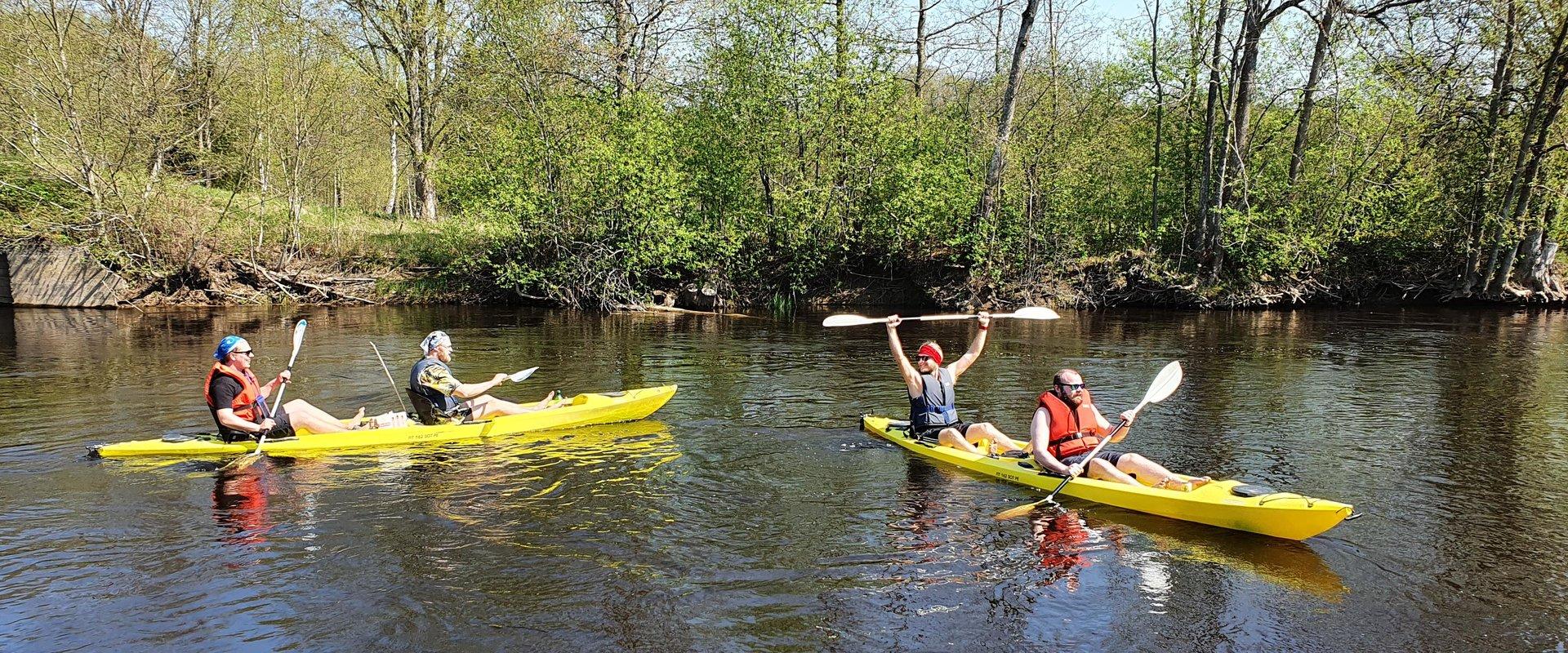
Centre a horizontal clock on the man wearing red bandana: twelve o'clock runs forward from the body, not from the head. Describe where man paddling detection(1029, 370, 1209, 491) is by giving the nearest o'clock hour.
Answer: The man paddling is roughly at 12 o'clock from the man wearing red bandana.

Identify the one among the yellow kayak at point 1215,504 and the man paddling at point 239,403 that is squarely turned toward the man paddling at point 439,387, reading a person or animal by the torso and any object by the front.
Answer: the man paddling at point 239,403

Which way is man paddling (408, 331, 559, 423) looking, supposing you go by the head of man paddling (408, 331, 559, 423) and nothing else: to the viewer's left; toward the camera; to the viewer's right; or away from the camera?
to the viewer's right

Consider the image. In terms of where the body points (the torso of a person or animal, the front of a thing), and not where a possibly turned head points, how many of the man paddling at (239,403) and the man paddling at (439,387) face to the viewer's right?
2

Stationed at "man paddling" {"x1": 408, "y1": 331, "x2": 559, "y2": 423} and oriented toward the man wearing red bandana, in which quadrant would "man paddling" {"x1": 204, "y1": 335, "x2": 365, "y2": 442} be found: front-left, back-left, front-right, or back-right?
back-right

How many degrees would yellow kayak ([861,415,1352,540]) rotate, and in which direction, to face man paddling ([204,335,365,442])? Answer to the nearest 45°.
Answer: approximately 135° to its right

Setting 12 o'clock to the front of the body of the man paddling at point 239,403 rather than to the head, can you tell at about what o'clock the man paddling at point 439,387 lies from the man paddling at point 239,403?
the man paddling at point 439,387 is roughly at 12 o'clock from the man paddling at point 239,403.

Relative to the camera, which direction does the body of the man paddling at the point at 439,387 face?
to the viewer's right

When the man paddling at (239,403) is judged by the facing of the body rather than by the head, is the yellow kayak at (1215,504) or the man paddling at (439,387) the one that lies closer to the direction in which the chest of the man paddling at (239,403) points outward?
the man paddling

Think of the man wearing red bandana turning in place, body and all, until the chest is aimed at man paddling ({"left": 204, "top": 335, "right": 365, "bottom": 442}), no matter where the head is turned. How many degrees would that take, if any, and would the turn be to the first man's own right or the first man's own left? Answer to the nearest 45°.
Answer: approximately 135° to the first man's own right

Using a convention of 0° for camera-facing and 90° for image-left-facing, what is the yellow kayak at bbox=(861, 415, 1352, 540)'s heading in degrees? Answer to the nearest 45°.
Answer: approximately 315°

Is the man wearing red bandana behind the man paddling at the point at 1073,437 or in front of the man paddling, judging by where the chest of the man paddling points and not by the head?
behind

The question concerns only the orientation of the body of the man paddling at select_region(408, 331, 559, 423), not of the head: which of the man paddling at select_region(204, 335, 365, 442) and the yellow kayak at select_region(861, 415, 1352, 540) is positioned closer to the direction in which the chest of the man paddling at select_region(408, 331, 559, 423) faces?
the yellow kayak

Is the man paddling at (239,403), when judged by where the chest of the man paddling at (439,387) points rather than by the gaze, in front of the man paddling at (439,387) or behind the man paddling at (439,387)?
behind

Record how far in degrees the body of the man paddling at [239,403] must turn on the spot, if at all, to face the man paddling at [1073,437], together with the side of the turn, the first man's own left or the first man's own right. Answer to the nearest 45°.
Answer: approximately 45° to the first man's own right

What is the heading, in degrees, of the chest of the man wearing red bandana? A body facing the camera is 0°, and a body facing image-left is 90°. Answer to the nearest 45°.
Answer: approximately 315°

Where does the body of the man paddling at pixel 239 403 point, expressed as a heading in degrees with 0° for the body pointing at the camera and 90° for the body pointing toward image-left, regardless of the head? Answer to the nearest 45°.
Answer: approximately 270°

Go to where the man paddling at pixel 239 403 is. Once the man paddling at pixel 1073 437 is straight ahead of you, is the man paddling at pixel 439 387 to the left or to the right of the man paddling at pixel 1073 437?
left
